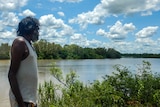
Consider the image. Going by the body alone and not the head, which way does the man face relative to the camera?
to the viewer's right

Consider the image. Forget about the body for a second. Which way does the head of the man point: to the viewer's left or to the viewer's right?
to the viewer's right
